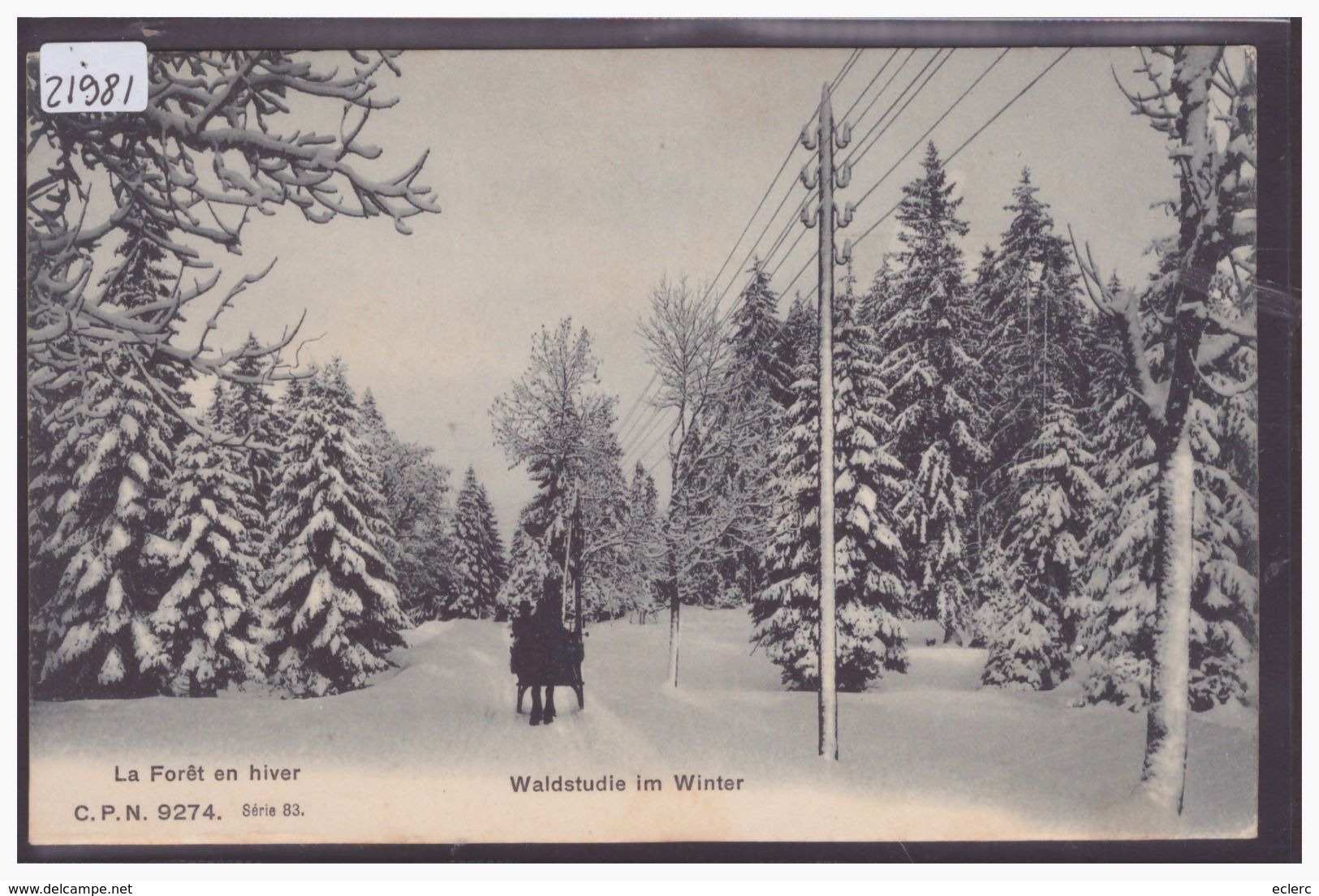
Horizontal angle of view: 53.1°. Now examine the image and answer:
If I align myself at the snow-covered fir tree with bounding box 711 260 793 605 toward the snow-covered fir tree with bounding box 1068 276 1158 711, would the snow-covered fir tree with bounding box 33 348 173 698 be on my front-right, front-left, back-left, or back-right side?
front-right
